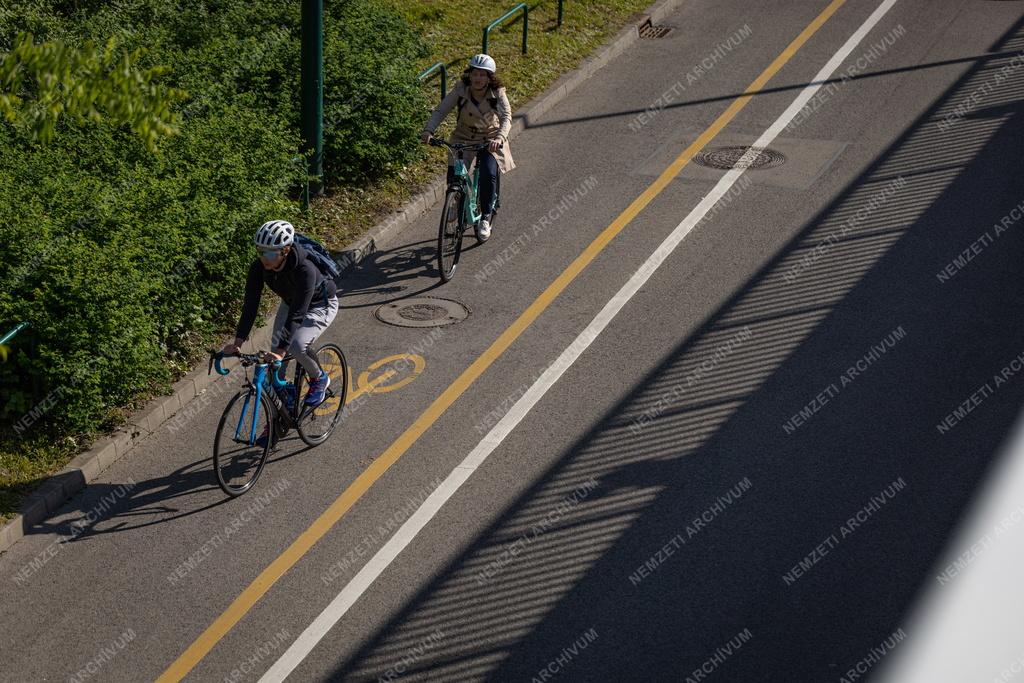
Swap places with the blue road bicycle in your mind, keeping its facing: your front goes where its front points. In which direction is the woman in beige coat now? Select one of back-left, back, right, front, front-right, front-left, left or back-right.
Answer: back-right

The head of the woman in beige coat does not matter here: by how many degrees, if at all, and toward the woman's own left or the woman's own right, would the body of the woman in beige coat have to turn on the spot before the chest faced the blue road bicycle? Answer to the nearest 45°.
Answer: approximately 45° to the woman's own left

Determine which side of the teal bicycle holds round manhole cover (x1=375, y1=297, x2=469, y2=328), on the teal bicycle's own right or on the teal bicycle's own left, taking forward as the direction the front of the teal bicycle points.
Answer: on the teal bicycle's own left

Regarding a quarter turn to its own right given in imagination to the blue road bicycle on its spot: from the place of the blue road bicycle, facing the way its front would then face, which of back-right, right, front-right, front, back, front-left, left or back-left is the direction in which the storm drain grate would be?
front-right

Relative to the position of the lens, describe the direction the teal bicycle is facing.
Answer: facing the viewer and to the left of the viewer

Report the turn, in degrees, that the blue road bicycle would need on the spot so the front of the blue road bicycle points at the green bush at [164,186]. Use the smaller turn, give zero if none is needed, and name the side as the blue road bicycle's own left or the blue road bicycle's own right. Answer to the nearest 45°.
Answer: approximately 90° to the blue road bicycle's own right

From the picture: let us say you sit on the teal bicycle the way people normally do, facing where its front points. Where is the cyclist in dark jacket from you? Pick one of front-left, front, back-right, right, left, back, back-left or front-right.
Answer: front-left

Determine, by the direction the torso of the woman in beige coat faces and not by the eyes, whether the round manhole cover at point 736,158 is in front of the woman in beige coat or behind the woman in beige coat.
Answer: behind

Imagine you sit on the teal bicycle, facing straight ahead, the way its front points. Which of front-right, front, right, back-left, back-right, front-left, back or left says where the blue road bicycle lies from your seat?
front-left

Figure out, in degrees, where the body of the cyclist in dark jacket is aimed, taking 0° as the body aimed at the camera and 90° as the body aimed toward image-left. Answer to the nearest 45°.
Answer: approximately 45°

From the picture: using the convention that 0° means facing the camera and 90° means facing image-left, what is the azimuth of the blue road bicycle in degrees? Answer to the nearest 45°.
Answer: approximately 45°

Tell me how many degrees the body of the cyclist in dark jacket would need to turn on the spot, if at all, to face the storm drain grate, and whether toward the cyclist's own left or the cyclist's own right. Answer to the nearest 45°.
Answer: approximately 135° to the cyclist's own right

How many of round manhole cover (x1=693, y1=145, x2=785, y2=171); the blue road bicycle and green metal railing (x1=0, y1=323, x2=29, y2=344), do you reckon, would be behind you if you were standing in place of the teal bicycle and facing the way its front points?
1

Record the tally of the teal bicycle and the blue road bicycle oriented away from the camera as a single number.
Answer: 0

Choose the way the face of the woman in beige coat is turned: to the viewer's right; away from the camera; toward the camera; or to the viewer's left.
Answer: toward the camera

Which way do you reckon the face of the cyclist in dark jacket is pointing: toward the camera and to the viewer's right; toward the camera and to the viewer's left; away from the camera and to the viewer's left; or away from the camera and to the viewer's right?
toward the camera and to the viewer's left

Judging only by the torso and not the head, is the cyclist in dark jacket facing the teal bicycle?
no

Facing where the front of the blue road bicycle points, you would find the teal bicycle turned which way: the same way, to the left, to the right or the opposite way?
the same way
